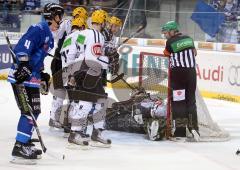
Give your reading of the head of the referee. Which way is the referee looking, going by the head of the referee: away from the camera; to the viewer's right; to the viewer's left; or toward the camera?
to the viewer's left

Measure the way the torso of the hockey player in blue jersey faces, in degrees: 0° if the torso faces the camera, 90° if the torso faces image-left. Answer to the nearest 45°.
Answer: approximately 270°

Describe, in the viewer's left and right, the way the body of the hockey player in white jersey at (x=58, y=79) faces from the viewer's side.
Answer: facing to the right of the viewer

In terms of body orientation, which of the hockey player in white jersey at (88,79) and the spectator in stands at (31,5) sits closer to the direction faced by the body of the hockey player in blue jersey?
the hockey player in white jersey

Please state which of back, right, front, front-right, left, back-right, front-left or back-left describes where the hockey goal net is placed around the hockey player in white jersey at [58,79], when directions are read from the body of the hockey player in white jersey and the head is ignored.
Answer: front

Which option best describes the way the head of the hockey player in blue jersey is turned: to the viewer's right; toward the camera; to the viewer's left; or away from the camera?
to the viewer's right

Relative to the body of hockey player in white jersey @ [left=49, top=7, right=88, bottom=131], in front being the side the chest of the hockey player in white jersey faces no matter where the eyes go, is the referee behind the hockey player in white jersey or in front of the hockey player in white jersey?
in front

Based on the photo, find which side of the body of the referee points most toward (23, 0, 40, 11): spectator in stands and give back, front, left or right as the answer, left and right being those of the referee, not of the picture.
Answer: front

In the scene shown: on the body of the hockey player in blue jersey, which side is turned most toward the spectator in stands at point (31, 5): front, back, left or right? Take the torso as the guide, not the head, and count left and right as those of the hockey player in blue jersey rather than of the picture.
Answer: left
